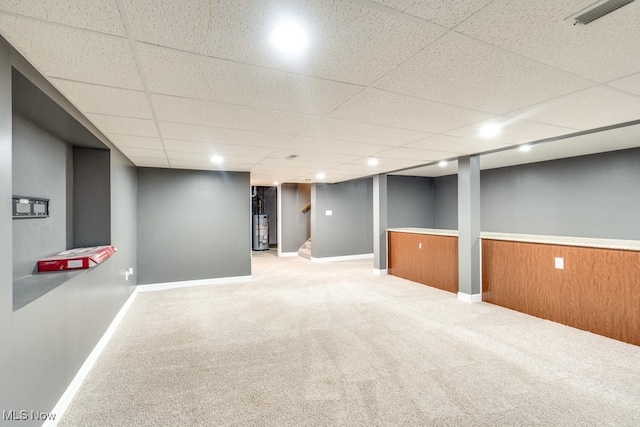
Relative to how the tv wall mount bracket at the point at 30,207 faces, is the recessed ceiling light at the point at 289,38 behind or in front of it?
in front

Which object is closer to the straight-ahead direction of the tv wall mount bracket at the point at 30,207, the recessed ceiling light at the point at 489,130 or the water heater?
the recessed ceiling light

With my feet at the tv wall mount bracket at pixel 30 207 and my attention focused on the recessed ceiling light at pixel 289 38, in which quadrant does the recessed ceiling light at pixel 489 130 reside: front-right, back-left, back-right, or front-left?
front-left

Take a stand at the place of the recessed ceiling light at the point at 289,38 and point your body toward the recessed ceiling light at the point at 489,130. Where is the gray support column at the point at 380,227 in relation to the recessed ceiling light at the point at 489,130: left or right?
left

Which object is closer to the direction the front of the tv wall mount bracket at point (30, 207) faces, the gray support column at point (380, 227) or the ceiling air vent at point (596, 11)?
the ceiling air vent

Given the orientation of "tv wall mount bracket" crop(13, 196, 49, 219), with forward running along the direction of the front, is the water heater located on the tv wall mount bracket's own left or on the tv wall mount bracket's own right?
on the tv wall mount bracket's own left

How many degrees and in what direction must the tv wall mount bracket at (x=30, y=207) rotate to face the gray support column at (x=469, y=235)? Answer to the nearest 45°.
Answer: approximately 45° to its left

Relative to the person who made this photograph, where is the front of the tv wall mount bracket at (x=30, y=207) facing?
facing the viewer and to the right of the viewer

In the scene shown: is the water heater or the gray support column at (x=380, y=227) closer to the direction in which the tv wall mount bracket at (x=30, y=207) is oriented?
the gray support column

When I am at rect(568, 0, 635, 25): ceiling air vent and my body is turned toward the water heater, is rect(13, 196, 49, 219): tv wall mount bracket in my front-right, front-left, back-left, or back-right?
front-left

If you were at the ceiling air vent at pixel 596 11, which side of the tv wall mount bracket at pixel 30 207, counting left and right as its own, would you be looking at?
front
